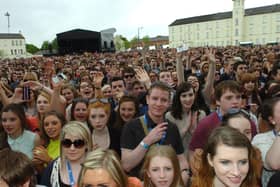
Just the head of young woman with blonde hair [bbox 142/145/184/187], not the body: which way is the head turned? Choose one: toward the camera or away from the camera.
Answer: toward the camera

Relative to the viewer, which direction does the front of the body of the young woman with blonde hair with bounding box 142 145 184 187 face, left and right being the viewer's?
facing the viewer
